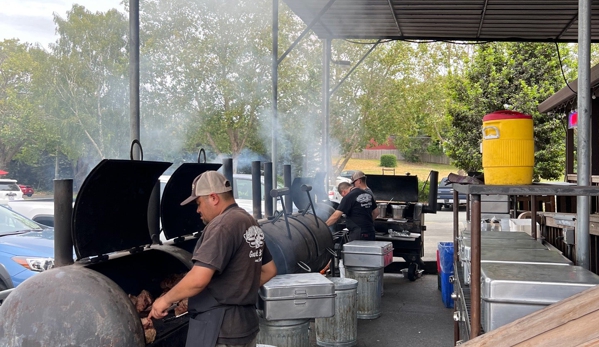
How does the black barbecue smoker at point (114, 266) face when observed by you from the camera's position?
facing the viewer and to the right of the viewer

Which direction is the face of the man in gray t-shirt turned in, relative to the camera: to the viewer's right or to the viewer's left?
to the viewer's left

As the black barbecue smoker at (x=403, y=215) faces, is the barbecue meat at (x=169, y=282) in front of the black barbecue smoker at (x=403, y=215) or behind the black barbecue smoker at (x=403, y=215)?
in front

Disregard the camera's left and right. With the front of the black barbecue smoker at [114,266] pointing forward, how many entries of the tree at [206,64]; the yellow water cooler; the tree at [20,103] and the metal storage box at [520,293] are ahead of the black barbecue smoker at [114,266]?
2

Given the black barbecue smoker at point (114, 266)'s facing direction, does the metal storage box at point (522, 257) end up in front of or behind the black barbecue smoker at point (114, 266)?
in front
